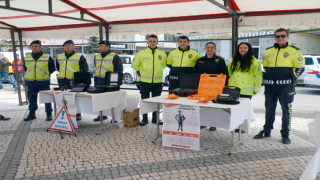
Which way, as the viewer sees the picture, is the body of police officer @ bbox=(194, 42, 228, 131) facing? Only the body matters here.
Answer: toward the camera

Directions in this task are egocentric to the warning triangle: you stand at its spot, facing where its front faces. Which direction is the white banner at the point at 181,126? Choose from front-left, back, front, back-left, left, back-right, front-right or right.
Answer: front-left

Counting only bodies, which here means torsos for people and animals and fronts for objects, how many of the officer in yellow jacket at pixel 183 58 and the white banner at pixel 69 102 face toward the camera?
2

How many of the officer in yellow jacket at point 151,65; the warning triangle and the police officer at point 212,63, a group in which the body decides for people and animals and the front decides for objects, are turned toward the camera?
3

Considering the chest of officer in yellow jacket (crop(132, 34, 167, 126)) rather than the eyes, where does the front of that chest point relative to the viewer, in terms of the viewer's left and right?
facing the viewer

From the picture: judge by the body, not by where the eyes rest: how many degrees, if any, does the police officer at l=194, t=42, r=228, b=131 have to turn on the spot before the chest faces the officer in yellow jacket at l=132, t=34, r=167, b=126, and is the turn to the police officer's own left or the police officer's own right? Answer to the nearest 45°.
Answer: approximately 135° to the police officer's own right

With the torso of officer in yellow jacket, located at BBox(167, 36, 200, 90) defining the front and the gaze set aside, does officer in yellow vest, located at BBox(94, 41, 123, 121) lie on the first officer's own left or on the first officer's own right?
on the first officer's own right

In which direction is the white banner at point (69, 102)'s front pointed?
toward the camera

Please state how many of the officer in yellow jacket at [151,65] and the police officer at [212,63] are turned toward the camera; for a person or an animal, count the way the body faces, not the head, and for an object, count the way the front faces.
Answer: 2

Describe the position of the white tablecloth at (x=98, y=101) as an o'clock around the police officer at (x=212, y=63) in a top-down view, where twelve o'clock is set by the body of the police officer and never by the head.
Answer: The white tablecloth is roughly at 3 o'clock from the police officer.

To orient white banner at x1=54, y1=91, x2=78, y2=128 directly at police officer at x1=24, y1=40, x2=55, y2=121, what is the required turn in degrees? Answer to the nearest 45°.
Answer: approximately 135° to its right

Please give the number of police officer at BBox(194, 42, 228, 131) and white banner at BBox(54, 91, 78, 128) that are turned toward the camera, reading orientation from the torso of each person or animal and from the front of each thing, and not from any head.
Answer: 2

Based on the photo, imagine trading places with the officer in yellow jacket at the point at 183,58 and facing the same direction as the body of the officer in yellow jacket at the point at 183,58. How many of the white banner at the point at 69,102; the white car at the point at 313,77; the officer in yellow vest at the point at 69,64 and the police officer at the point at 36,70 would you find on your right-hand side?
3
